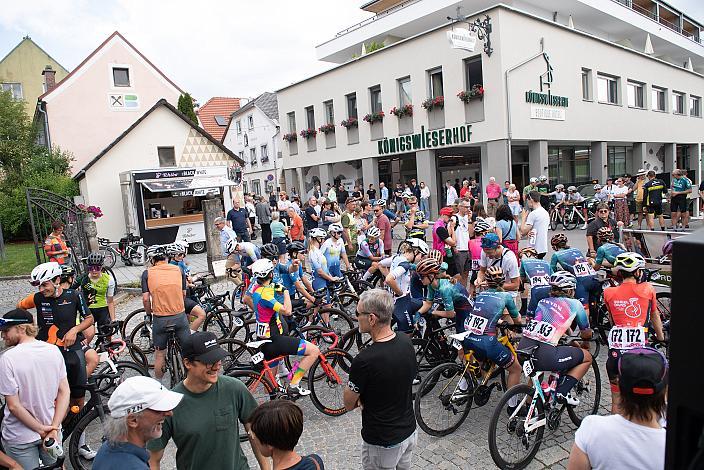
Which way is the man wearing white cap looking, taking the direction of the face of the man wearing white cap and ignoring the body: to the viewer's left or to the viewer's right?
to the viewer's right

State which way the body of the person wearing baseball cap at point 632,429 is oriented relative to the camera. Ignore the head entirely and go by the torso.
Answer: away from the camera

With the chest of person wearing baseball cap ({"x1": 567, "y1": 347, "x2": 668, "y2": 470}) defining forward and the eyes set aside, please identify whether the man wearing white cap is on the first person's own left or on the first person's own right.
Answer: on the first person's own left

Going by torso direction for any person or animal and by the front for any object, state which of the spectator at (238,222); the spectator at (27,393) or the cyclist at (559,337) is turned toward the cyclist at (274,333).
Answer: the spectator at (238,222)

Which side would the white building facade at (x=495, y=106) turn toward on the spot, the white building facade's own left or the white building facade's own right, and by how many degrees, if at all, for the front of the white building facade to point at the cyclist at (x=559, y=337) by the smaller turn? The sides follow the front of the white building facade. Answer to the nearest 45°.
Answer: approximately 45° to the white building facade's own left

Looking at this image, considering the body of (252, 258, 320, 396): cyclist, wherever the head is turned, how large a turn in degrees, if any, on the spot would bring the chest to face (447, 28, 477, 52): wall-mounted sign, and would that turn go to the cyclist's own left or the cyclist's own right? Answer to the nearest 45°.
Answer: approximately 45° to the cyclist's own left

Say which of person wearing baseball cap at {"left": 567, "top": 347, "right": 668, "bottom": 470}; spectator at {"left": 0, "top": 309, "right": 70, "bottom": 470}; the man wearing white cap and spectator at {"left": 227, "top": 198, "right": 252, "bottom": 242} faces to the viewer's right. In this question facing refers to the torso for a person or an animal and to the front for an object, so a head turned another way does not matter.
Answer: the man wearing white cap
